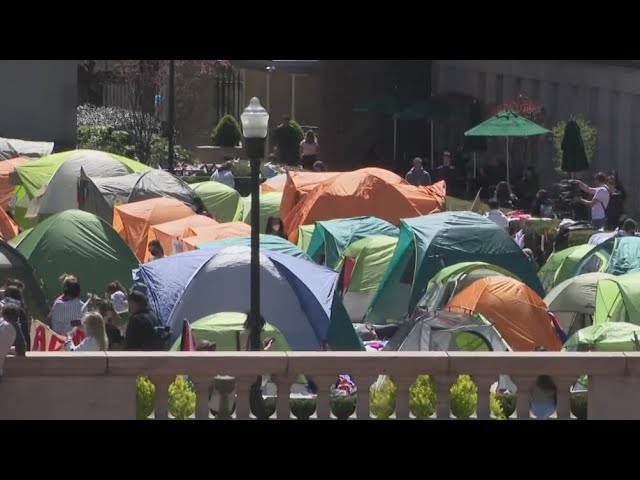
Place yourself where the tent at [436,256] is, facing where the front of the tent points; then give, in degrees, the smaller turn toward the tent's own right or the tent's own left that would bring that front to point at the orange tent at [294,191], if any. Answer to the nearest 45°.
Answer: approximately 90° to the tent's own right

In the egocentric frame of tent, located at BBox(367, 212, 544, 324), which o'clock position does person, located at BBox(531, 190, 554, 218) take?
The person is roughly at 5 o'clock from the tent.

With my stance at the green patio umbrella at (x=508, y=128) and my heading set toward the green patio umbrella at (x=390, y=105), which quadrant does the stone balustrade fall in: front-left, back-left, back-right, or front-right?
back-left

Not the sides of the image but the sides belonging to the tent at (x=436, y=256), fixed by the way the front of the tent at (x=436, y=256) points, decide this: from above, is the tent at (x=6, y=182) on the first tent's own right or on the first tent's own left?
on the first tent's own right

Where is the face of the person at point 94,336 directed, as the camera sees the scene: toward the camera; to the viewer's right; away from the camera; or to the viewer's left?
away from the camera

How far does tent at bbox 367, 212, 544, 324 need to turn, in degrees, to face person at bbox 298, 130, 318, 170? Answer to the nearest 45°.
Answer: approximately 135° to its right

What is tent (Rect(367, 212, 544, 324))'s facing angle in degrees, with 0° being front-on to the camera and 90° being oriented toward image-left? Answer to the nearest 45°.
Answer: approximately 45°

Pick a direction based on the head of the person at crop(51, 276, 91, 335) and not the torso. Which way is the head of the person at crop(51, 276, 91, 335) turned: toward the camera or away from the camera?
away from the camera

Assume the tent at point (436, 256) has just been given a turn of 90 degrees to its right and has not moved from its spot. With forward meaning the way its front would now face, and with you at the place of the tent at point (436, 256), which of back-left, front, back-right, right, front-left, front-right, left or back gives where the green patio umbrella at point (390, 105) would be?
front-right
